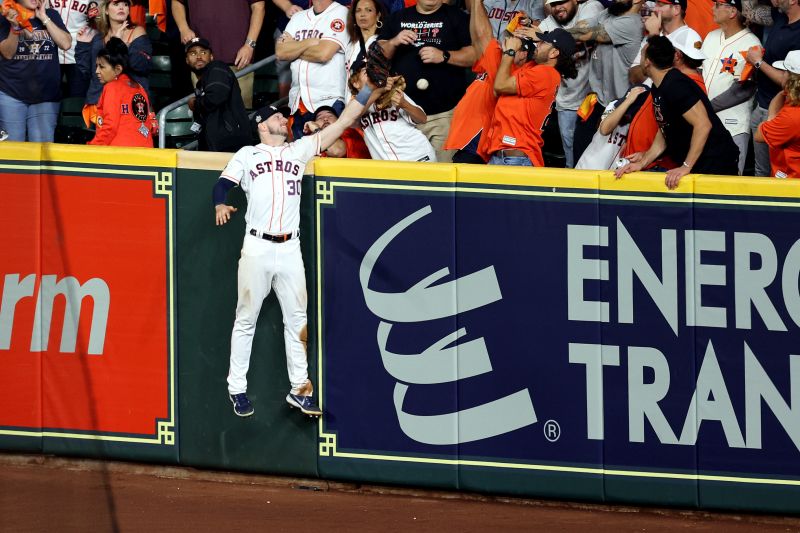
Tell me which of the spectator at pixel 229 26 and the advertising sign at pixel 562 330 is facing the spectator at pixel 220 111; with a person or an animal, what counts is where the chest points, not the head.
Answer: the spectator at pixel 229 26

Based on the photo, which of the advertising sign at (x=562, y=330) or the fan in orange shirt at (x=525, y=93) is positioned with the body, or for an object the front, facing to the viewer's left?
the fan in orange shirt

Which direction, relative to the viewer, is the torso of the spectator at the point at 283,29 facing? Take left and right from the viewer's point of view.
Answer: facing the viewer and to the right of the viewer

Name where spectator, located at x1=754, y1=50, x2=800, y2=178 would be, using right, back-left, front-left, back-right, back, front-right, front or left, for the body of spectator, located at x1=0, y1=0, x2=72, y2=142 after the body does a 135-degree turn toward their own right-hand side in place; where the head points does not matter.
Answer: back

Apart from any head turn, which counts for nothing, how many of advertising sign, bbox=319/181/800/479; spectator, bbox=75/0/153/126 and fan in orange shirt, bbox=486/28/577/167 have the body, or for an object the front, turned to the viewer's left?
1

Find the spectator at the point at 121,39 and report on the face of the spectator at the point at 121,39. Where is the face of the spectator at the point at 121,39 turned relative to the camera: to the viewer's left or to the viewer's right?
to the viewer's right

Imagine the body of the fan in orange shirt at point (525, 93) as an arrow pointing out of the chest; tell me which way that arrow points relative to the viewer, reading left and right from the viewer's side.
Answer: facing to the left of the viewer
